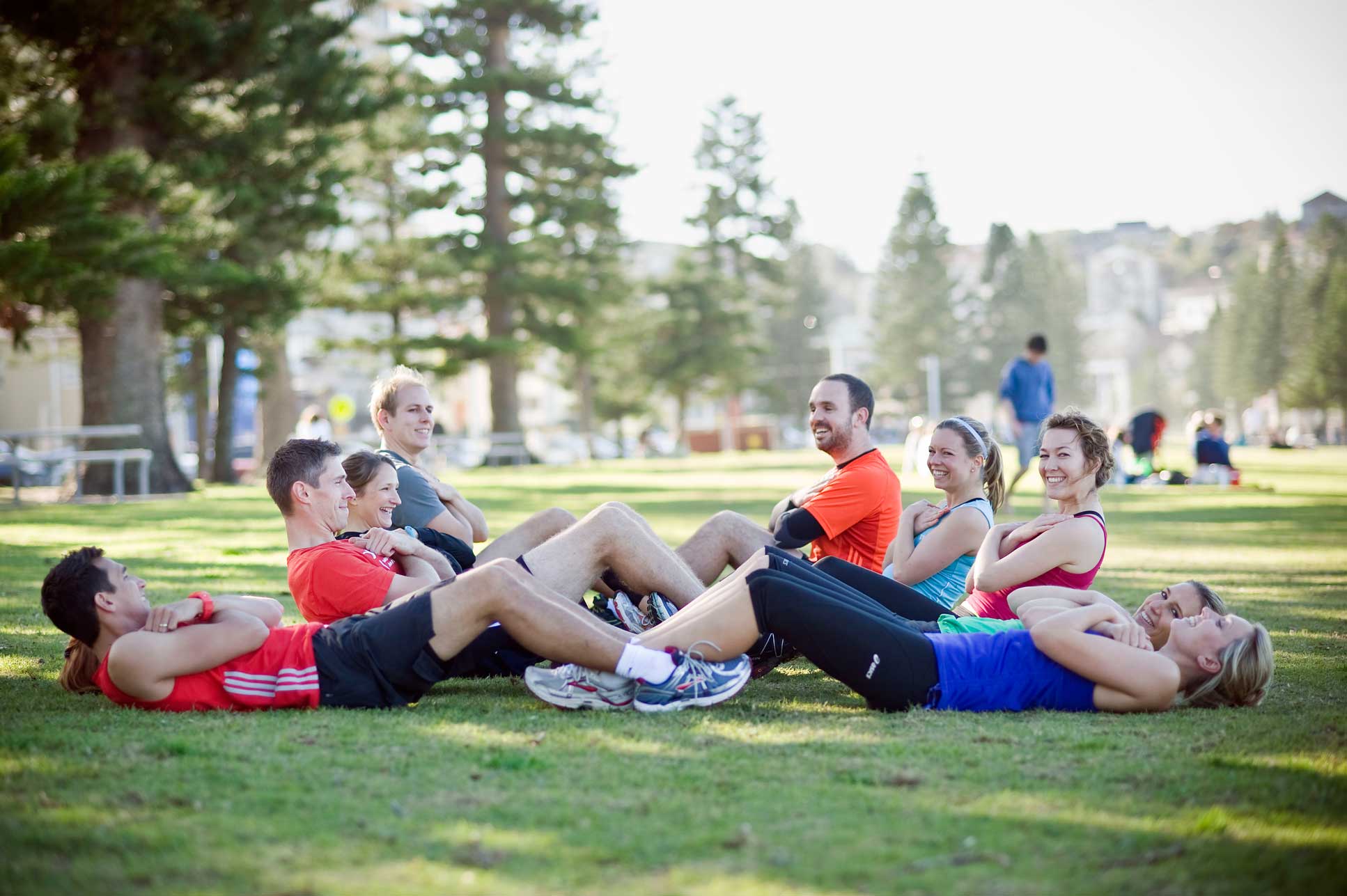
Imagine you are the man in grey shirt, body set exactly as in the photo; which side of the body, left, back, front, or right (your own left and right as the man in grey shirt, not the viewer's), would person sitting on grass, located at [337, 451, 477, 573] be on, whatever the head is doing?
right

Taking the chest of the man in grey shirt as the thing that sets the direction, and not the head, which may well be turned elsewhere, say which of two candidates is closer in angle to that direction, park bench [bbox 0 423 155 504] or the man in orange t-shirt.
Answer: the man in orange t-shirt

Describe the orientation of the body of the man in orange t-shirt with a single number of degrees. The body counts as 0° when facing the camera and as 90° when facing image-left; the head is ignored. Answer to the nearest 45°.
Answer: approximately 90°

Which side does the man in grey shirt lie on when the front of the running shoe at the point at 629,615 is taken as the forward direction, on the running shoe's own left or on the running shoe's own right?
on the running shoe's own right

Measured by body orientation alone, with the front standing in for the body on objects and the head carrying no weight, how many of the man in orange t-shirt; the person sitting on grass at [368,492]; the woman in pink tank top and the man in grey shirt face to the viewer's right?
2

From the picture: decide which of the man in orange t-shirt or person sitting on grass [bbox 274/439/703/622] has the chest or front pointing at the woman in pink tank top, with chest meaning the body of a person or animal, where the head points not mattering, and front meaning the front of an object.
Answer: the person sitting on grass

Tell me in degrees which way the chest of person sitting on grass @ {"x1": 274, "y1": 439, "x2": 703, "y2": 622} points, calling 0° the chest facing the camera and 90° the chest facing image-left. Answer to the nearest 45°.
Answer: approximately 270°

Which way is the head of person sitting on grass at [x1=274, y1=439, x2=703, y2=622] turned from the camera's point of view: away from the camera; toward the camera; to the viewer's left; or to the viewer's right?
to the viewer's right

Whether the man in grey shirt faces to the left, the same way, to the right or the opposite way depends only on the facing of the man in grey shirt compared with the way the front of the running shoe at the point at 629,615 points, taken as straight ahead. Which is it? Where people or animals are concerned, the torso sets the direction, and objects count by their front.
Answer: the opposite way

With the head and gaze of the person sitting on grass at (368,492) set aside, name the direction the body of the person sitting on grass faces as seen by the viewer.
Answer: to the viewer's right

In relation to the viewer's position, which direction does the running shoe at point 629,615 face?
facing to the left of the viewer

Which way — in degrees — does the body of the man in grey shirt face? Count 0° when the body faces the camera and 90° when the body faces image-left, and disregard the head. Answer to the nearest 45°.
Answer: approximately 270°
